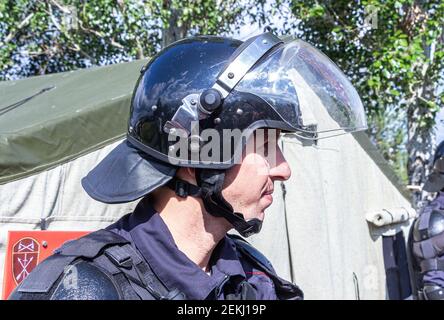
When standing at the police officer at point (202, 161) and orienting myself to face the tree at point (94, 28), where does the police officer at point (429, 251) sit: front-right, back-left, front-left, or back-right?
front-right

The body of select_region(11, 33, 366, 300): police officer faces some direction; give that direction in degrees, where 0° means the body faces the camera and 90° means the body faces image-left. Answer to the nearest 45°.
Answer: approximately 315°

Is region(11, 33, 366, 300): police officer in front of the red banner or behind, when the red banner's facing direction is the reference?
in front

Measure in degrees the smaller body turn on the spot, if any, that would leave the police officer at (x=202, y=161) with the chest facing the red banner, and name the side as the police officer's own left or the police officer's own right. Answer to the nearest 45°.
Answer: approximately 180°

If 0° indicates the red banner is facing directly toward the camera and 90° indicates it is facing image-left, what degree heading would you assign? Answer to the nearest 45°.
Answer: approximately 0°

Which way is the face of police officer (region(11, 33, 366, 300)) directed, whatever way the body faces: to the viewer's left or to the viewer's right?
to the viewer's right
